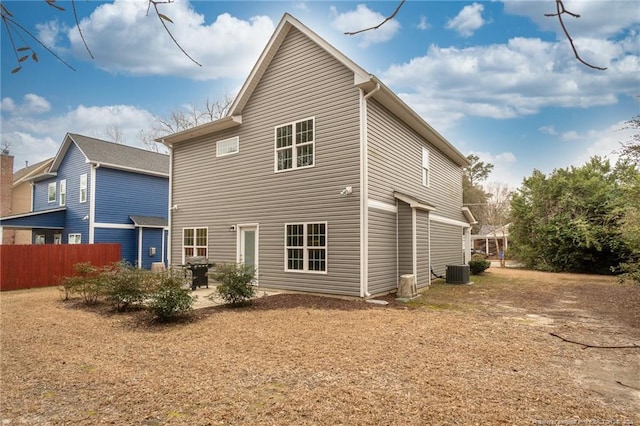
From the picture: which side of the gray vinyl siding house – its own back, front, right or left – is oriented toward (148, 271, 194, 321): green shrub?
back

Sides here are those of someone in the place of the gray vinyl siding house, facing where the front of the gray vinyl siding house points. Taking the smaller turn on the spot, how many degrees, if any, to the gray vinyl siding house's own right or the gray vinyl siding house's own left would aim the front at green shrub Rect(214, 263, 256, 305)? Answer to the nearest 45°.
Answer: approximately 180°

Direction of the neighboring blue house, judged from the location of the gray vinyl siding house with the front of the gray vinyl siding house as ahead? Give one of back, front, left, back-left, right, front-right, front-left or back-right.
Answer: left

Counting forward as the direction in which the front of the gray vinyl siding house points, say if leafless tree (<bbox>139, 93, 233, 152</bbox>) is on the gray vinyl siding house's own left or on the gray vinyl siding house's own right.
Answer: on the gray vinyl siding house's own left

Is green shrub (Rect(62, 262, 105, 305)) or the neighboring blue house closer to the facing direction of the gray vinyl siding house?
the neighboring blue house

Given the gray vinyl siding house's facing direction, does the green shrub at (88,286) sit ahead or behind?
behind

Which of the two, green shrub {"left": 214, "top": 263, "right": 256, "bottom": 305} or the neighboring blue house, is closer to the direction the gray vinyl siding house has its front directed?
the neighboring blue house

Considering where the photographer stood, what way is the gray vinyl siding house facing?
facing away from the viewer and to the right of the viewer

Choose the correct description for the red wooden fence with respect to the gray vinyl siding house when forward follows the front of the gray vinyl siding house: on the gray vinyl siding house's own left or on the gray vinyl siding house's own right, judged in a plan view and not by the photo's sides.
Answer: on the gray vinyl siding house's own left

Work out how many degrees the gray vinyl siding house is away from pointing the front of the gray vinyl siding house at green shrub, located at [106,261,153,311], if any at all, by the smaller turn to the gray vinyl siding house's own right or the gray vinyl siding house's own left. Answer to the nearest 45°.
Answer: approximately 180°
